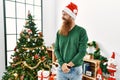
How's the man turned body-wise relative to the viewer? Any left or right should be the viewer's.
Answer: facing the viewer and to the left of the viewer

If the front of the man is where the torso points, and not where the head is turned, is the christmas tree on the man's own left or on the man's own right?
on the man's own right
